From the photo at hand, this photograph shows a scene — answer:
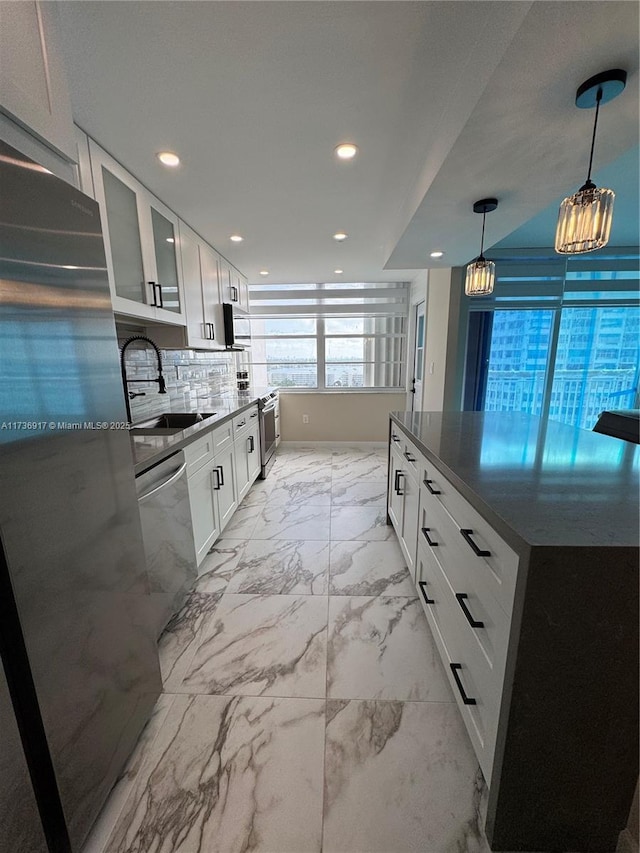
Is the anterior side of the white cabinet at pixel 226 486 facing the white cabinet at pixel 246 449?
no

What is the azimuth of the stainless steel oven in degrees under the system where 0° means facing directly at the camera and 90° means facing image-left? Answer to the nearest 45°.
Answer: approximately 270°

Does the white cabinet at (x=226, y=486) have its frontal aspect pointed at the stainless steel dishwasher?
no

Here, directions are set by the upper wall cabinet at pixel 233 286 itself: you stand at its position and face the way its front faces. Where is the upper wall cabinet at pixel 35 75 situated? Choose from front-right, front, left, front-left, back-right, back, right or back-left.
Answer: right

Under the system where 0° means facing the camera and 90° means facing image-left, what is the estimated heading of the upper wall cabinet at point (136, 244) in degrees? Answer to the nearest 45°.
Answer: approximately 315°

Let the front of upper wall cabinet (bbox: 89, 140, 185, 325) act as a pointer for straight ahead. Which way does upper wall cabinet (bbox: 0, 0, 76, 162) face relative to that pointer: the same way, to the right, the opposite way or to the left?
the same way

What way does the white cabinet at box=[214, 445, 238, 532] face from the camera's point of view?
to the viewer's right

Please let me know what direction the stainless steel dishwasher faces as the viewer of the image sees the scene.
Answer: facing the viewer and to the right of the viewer

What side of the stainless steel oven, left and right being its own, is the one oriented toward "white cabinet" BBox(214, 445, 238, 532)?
right

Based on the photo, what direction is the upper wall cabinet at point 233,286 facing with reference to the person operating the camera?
facing to the right of the viewer

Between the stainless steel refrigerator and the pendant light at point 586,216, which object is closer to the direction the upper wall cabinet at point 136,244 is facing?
the pendant light
